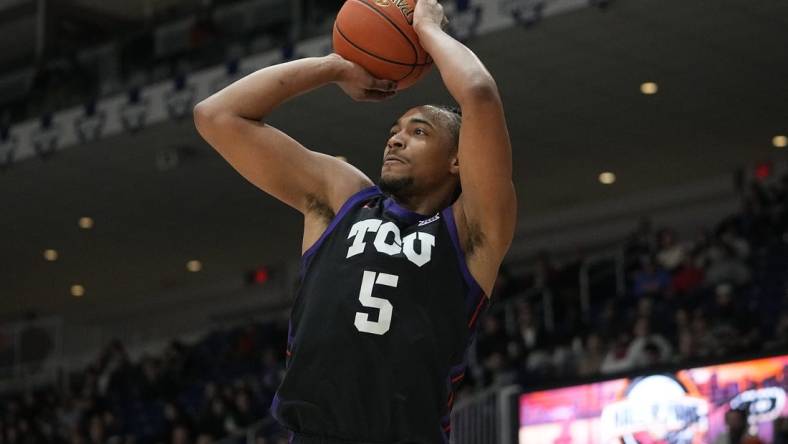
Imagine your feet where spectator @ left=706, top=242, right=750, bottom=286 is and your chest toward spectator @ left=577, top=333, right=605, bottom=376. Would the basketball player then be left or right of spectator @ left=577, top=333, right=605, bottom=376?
left

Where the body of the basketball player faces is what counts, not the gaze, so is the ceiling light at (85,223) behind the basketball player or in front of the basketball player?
behind

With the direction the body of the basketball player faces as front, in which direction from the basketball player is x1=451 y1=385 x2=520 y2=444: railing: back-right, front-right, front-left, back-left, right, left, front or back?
back

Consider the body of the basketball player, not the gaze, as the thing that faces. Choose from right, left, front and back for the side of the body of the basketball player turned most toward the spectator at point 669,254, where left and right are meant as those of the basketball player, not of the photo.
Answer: back

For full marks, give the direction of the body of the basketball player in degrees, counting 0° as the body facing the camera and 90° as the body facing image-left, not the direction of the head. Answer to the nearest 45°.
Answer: approximately 0°

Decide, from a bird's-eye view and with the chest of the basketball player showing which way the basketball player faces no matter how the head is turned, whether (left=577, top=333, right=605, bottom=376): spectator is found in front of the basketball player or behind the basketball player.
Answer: behind

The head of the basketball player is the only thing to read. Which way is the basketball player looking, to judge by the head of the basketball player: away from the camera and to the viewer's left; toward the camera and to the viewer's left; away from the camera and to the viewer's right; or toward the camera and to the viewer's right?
toward the camera and to the viewer's left

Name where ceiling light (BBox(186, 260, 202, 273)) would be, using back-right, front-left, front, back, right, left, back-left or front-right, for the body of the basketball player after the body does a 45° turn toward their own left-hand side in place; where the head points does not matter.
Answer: back-left
